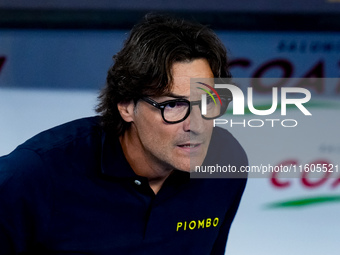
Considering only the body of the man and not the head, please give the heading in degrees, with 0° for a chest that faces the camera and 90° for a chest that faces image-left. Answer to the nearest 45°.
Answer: approximately 315°

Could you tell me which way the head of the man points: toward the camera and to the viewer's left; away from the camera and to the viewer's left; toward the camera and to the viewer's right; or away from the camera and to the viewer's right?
toward the camera and to the viewer's right
